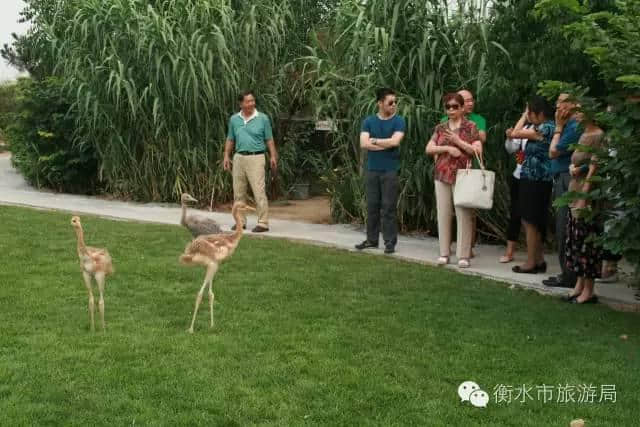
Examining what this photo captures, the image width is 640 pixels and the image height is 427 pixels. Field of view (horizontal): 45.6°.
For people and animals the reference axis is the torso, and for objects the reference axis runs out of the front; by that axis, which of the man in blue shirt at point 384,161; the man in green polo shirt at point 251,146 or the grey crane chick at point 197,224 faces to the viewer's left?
the grey crane chick

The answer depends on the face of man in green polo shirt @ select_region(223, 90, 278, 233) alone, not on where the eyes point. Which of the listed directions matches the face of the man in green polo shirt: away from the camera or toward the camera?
toward the camera

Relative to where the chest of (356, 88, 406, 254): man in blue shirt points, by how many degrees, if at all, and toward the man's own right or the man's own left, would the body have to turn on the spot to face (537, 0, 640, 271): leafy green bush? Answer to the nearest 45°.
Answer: approximately 45° to the man's own left

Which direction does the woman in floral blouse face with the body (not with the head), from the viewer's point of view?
toward the camera

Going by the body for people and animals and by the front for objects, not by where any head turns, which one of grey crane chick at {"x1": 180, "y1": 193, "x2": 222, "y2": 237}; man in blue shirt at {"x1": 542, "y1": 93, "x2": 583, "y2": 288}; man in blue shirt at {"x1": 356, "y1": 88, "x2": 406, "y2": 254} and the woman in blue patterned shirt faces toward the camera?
man in blue shirt at {"x1": 356, "y1": 88, "x2": 406, "y2": 254}

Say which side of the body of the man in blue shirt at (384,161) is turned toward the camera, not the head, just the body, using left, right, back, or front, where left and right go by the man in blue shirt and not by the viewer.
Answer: front

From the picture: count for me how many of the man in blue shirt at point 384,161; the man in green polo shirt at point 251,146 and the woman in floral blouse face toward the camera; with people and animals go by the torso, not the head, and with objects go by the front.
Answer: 3

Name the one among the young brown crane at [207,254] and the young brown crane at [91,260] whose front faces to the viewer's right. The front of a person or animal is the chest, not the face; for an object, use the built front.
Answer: the young brown crane at [207,254]

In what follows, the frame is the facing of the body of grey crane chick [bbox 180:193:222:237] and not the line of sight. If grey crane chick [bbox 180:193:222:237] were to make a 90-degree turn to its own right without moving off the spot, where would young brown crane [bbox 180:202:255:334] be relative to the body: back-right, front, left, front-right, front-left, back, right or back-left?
back

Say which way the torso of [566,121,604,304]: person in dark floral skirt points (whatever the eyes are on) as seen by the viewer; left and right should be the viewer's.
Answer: facing the viewer and to the left of the viewer

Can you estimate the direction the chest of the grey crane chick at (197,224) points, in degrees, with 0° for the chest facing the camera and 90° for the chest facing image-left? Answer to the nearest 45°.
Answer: approximately 90°

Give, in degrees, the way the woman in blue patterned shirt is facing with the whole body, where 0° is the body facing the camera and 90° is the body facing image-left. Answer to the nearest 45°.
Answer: approximately 90°

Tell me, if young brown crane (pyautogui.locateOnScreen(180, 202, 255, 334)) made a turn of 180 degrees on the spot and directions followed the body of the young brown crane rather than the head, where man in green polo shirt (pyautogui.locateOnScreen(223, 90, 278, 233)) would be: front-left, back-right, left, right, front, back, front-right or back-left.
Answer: right

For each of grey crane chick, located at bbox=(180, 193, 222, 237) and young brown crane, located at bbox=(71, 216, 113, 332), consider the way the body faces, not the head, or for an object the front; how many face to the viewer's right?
0

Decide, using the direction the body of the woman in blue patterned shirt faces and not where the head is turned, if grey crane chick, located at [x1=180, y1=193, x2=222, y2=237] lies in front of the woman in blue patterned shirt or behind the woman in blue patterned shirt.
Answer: in front
